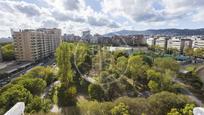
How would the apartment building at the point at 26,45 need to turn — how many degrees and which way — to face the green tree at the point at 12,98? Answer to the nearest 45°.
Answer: approximately 45° to its right

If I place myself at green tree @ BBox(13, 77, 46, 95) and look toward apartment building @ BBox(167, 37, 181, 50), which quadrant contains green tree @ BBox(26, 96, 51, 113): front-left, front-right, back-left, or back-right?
back-right

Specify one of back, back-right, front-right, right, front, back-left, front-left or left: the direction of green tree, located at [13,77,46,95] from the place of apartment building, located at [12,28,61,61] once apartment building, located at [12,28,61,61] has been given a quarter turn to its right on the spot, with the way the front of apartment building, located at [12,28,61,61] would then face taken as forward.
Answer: front-left

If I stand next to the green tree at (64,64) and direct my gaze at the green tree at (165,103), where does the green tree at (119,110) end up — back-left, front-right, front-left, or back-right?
front-right

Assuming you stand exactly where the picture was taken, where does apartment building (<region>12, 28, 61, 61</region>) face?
facing the viewer and to the right of the viewer

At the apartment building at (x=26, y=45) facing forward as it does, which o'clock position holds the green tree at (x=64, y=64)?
The green tree is roughly at 1 o'clock from the apartment building.

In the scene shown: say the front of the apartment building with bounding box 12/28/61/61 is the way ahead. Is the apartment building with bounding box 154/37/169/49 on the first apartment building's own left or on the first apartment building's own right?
on the first apartment building's own left

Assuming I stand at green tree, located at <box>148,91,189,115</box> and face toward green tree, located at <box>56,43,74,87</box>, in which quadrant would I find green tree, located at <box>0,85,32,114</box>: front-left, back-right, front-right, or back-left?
front-left

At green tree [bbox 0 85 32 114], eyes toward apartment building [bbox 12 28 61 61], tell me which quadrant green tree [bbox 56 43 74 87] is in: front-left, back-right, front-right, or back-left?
front-right

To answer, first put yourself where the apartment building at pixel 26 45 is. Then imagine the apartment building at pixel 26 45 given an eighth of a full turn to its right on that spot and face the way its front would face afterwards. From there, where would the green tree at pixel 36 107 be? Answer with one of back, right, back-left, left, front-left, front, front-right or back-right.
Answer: front

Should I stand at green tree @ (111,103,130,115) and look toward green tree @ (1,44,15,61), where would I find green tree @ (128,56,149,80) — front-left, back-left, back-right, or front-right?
front-right

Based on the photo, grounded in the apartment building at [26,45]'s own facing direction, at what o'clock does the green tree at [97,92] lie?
The green tree is roughly at 1 o'clock from the apartment building.

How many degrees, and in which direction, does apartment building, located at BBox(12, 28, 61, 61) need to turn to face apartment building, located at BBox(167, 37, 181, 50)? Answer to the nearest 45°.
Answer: approximately 45° to its left
